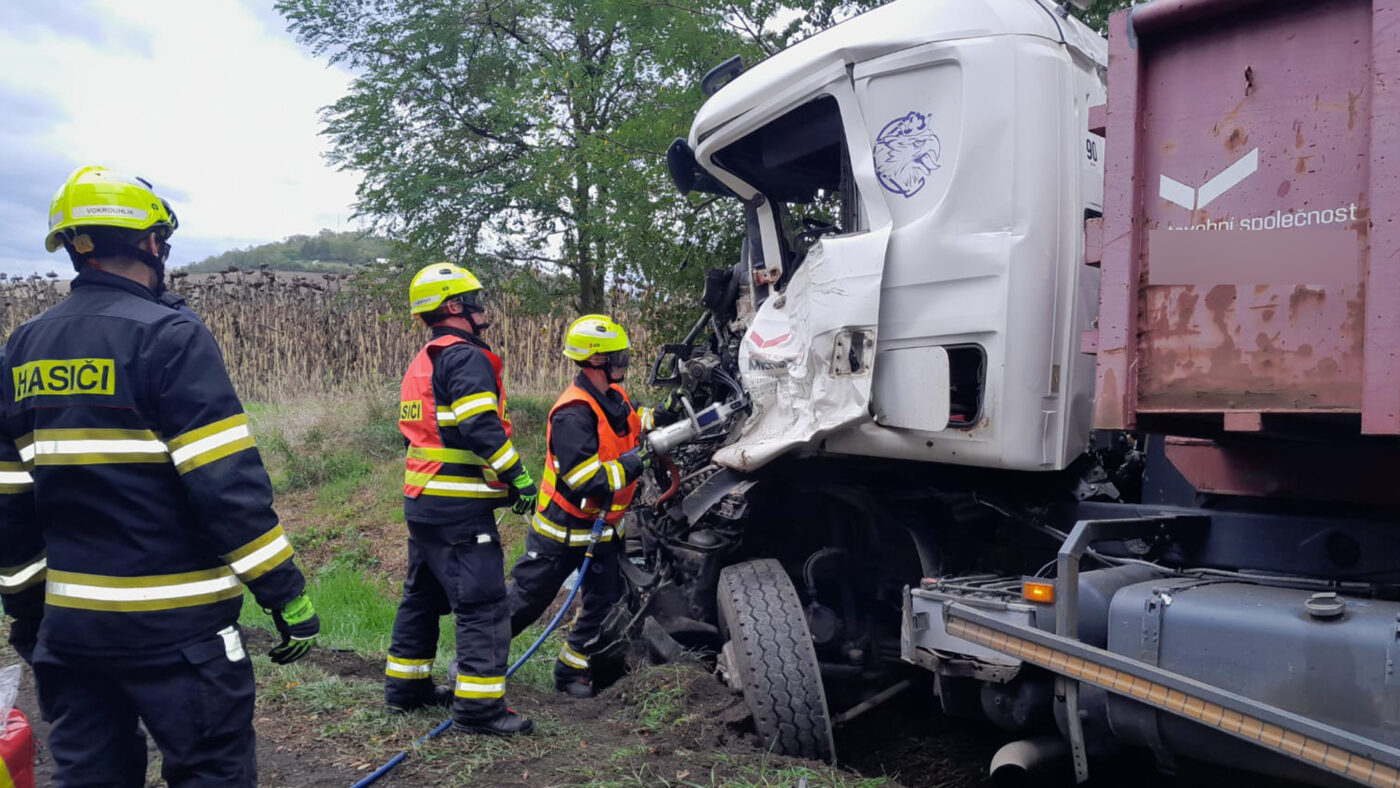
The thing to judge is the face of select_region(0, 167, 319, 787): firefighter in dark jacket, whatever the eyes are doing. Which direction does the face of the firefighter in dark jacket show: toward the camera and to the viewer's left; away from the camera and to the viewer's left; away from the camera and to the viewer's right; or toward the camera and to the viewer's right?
away from the camera and to the viewer's right

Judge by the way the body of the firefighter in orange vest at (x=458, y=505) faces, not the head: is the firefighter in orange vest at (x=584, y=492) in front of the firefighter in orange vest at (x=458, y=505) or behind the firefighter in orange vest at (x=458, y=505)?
in front

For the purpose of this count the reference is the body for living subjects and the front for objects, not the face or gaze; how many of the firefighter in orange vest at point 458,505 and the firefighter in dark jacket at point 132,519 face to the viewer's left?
0

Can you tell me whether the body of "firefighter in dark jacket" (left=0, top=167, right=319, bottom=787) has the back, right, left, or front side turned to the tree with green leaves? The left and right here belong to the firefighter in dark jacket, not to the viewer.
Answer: front

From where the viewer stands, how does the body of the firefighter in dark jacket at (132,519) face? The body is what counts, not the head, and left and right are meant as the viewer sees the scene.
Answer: facing away from the viewer and to the right of the viewer

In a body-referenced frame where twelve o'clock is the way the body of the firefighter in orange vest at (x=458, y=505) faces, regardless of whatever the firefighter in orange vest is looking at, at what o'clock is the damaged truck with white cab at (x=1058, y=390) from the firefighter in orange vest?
The damaged truck with white cab is roughly at 1 o'clock from the firefighter in orange vest.

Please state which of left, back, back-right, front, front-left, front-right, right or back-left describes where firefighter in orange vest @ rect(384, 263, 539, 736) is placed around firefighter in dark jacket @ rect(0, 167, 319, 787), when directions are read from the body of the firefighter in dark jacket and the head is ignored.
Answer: front

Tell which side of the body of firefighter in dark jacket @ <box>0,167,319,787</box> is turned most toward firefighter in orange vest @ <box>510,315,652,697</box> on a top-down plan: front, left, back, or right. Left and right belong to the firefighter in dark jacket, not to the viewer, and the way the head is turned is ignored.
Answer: front

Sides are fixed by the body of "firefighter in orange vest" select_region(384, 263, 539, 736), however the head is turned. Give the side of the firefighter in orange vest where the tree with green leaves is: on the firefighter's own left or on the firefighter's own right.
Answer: on the firefighter's own left

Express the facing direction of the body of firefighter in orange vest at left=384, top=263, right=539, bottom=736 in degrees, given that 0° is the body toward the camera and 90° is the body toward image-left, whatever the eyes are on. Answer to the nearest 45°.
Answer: approximately 270°

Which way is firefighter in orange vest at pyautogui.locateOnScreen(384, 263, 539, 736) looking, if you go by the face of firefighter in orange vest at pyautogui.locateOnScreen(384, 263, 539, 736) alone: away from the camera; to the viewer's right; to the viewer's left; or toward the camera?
to the viewer's right

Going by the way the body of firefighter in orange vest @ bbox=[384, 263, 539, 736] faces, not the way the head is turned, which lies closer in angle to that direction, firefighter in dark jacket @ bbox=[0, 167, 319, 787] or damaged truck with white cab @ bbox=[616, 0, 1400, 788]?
the damaged truck with white cab
